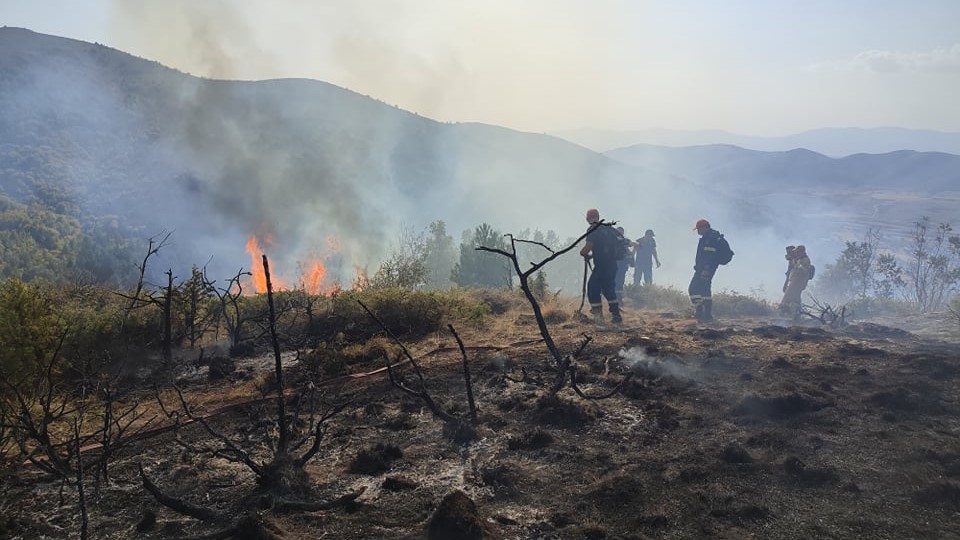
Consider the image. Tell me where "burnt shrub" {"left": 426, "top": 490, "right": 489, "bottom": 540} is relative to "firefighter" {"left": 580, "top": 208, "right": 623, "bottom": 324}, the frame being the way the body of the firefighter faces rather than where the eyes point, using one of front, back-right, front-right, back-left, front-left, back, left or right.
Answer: back-left

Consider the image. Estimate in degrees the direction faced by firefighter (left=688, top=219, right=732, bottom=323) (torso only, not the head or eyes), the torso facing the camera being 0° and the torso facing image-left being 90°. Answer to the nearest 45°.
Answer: approximately 90°

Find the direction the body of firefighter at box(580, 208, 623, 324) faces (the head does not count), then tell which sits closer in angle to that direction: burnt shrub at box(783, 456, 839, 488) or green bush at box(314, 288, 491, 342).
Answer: the green bush

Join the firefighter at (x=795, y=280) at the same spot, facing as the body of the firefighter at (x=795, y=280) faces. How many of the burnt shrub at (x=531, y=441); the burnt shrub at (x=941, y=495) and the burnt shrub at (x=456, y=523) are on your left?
3

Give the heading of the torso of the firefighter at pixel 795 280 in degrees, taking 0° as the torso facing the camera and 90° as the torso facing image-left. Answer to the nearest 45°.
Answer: approximately 90°

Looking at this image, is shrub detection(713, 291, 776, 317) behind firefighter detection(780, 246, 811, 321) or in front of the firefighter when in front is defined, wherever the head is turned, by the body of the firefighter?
in front

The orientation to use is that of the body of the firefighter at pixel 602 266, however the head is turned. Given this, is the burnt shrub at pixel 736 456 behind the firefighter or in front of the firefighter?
behind

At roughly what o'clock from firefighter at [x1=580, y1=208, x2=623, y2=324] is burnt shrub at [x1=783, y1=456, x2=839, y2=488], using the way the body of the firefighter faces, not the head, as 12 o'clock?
The burnt shrub is roughly at 7 o'clock from the firefighter.

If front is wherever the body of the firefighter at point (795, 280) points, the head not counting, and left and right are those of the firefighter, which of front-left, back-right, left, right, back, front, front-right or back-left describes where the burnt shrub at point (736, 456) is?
left

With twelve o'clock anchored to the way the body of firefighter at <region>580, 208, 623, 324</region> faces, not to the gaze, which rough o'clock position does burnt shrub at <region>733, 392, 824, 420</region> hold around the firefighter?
The burnt shrub is roughly at 7 o'clock from the firefighter.

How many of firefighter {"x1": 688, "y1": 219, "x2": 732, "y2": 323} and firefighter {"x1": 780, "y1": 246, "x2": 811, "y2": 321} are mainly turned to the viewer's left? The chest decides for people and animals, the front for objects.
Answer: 2

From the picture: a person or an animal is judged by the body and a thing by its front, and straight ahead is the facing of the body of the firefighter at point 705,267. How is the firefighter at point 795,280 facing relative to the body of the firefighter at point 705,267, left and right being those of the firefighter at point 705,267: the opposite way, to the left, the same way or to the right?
the same way

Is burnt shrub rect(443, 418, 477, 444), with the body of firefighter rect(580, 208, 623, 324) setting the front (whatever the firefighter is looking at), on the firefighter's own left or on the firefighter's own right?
on the firefighter's own left

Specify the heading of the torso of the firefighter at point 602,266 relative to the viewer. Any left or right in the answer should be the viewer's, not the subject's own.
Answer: facing away from the viewer and to the left of the viewer

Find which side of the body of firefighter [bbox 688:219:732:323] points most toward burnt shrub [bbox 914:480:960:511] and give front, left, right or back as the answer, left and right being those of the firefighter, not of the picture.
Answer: left
